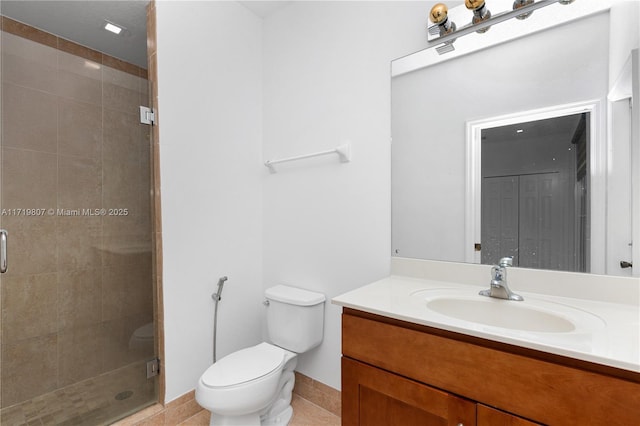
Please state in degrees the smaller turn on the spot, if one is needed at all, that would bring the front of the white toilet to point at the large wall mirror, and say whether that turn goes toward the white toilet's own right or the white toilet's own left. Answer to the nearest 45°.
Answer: approximately 90° to the white toilet's own left

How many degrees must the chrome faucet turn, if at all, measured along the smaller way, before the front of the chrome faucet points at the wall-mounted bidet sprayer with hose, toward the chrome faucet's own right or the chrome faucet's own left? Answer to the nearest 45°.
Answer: approximately 45° to the chrome faucet's own right

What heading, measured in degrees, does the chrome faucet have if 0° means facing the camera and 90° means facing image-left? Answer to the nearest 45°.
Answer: approximately 45°

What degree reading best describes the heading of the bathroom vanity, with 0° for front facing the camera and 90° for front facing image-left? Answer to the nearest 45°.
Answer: approximately 45°

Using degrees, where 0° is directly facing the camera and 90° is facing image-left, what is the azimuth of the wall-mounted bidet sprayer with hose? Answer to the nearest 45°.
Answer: approximately 315°

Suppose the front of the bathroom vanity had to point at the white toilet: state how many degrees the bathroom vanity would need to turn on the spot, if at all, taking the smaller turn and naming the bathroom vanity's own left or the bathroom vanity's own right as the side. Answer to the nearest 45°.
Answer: approximately 45° to the bathroom vanity's own right
